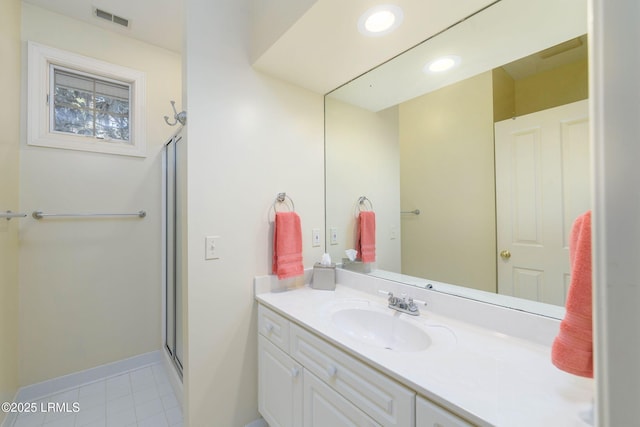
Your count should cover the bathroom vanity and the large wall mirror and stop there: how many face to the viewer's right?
0

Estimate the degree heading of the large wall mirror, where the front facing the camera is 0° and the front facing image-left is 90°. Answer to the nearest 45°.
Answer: approximately 45°

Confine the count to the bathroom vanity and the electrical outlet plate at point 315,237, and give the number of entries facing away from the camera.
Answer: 0

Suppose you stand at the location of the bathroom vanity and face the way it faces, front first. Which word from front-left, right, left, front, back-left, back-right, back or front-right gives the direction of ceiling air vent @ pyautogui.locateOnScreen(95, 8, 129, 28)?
front-right

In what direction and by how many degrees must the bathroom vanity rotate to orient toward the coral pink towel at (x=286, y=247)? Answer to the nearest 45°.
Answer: approximately 90° to its right
